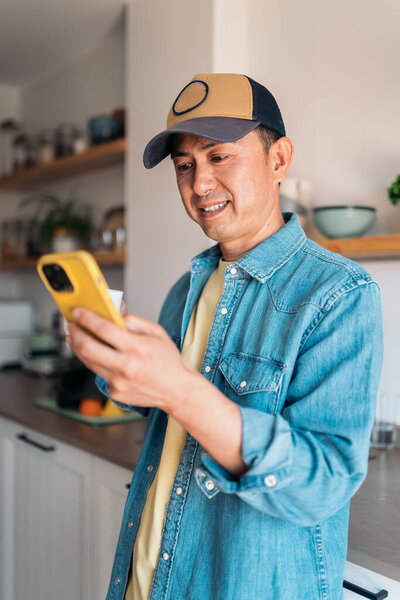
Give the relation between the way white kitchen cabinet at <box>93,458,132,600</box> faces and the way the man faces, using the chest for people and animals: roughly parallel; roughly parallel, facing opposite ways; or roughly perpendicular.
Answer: roughly parallel

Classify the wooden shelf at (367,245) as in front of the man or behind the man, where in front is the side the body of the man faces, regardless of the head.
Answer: behind

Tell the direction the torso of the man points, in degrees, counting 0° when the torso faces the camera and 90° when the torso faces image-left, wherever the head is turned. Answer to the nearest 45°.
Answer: approximately 45°

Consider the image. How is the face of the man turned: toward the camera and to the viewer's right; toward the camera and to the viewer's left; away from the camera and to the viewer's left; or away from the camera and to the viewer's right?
toward the camera and to the viewer's left

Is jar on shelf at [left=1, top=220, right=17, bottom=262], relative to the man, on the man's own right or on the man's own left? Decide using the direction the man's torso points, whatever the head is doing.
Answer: on the man's own right

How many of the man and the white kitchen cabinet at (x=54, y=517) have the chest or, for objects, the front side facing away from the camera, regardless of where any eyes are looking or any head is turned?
0

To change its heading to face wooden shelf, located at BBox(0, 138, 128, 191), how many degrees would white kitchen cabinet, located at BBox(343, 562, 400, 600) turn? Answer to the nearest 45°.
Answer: approximately 90° to its right

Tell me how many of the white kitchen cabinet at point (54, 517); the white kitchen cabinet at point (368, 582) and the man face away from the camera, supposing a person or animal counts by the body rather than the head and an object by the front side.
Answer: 0

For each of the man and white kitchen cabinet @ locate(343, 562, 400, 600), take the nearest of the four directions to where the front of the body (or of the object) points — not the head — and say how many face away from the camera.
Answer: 0

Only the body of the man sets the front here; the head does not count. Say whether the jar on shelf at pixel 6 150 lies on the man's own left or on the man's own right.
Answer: on the man's own right

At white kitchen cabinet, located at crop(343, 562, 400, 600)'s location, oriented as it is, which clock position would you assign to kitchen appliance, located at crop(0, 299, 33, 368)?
The kitchen appliance is roughly at 3 o'clock from the white kitchen cabinet.

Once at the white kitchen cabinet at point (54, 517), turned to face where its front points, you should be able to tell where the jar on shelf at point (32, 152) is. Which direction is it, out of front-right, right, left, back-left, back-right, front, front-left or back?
back-right

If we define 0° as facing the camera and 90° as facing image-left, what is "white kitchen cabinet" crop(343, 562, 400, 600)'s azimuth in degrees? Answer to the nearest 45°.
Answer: approximately 45°

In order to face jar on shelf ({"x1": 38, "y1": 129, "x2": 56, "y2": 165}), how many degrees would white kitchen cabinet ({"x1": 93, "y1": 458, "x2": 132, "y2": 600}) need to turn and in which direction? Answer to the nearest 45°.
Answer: approximately 135° to its right
